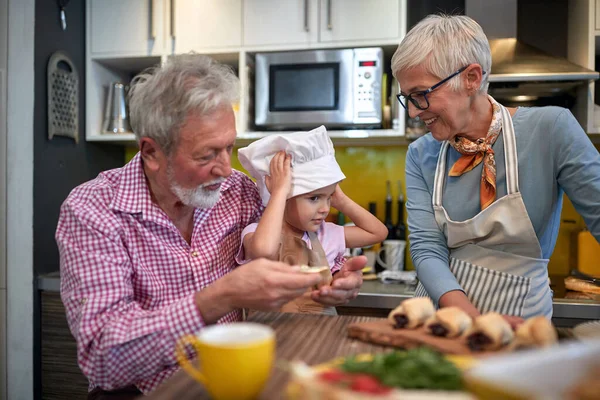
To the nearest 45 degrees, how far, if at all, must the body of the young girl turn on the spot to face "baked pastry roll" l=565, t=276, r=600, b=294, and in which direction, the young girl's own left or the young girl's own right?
approximately 90° to the young girl's own left

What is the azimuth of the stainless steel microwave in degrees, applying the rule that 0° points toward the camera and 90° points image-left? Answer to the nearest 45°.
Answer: approximately 0°

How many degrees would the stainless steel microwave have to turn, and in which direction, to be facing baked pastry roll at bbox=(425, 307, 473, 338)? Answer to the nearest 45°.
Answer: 0° — it already faces it

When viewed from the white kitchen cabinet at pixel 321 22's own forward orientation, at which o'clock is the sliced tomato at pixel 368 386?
The sliced tomato is roughly at 12 o'clock from the white kitchen cabinet.

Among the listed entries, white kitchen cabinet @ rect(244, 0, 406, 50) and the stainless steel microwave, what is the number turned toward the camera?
2
